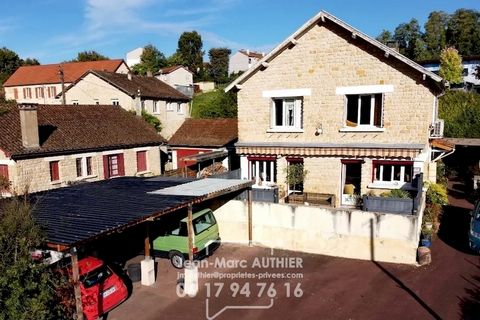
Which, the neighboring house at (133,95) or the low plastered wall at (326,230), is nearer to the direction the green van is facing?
the neighboring house

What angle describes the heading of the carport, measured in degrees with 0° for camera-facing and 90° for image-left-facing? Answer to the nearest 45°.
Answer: approximately 315°

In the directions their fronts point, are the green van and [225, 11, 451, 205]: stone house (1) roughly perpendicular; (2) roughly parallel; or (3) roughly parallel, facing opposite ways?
roughly perpendicular

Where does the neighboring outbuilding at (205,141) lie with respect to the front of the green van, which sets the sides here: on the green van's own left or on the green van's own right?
on the green van's own right

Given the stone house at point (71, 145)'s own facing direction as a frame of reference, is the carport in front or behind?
in front

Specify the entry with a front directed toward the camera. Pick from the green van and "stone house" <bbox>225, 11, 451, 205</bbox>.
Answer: the stone house

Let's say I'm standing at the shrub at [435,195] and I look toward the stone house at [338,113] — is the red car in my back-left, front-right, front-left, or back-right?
front-left

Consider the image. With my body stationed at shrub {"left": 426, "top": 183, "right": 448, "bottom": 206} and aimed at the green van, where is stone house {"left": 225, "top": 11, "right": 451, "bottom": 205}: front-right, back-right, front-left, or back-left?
front-right

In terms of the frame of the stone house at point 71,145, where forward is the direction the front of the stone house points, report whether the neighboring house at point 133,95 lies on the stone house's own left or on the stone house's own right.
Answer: on the stone house's own left

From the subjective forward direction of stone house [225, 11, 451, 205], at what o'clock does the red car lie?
The red car is roughly at 1 o'clock from the stone house.

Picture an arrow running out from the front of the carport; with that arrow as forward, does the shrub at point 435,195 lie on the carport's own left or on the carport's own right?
on the carport's own left

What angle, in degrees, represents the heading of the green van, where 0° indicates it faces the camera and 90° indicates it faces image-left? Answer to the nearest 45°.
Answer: approximately 135°

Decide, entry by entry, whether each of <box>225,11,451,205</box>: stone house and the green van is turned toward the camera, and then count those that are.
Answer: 1

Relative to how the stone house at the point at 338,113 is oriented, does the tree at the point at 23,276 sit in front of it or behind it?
in front

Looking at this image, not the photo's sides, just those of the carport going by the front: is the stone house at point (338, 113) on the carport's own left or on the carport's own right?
on the carport's own left
